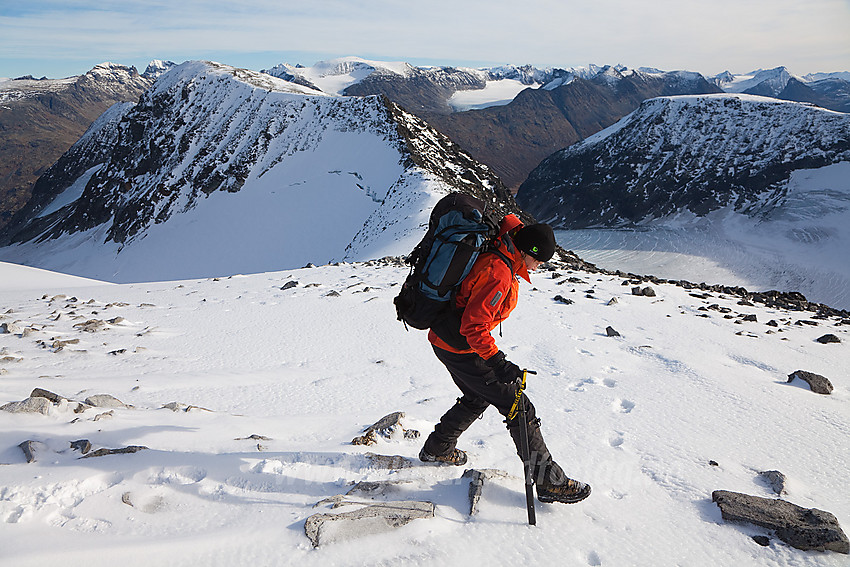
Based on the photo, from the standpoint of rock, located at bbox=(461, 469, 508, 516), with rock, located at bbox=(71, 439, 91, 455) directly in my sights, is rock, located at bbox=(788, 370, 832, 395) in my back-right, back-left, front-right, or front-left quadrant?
back-right

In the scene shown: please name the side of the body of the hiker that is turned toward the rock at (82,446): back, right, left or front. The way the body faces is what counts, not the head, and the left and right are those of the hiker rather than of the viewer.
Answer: back

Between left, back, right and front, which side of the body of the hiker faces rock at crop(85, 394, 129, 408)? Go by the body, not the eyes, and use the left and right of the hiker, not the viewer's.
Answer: back

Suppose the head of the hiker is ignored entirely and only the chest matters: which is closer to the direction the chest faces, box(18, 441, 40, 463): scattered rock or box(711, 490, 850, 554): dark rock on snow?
the dark rock on snow

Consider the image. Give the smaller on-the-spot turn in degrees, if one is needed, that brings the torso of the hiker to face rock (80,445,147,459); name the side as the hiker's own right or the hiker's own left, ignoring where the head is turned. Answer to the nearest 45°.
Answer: approximately 180°

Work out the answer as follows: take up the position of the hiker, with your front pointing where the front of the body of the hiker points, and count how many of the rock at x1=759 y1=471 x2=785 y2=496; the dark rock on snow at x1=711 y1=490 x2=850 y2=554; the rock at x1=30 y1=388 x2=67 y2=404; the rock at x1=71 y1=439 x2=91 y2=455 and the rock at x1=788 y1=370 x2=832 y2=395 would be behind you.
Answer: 2

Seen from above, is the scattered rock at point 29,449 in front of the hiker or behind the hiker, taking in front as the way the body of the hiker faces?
behind

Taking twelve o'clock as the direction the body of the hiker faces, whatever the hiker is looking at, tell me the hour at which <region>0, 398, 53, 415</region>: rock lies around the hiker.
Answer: The rock is roughly at 6 o'clock from the hiker.

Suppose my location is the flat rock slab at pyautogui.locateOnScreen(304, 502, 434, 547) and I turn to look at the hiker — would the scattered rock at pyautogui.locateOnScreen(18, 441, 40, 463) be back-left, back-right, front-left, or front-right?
back-left

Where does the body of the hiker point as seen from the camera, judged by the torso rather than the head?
to the viewer's right
